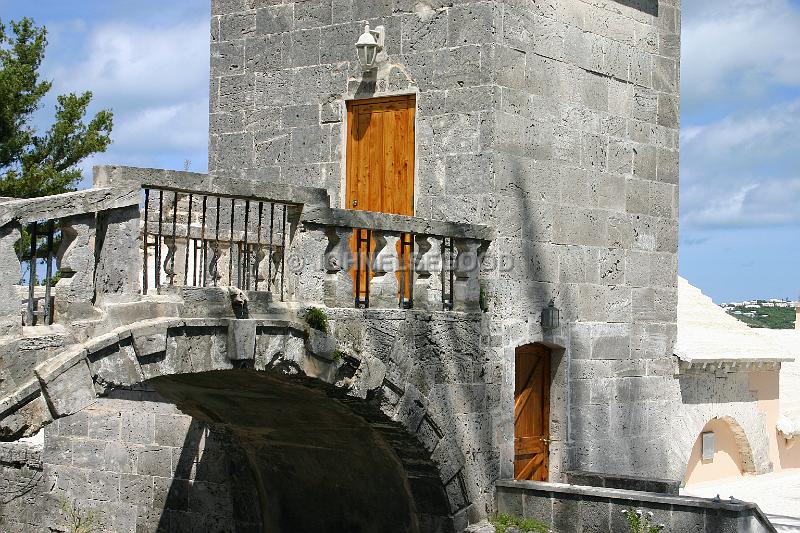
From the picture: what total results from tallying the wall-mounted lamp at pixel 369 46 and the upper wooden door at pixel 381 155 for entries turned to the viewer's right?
0

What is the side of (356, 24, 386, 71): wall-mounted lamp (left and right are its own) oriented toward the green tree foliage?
right

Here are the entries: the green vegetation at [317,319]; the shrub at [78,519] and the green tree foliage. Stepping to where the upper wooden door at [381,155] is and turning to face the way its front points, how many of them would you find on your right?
2

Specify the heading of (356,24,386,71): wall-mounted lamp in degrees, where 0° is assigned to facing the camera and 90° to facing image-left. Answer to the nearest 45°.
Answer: approximately 45°

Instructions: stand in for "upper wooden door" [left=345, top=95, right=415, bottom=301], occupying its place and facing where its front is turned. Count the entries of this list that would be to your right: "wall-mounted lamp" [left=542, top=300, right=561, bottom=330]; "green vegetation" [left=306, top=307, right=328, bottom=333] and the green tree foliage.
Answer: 1

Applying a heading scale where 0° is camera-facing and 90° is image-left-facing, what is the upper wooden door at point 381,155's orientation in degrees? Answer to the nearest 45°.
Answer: approximately 45°
